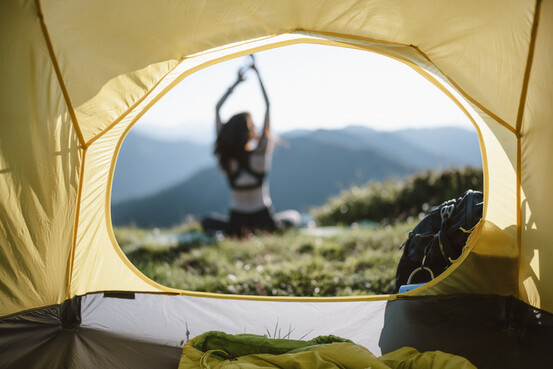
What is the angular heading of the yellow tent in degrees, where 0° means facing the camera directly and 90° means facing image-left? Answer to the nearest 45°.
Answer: approximately 180°

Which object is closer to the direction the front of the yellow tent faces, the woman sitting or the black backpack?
the woman sitting

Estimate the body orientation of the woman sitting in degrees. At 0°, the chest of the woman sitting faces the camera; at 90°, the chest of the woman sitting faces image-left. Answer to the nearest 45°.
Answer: approximately 180°

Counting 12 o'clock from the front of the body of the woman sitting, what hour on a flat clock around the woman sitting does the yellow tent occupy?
The yellow tent is roughly at 6 o'clock from the woman sitting.

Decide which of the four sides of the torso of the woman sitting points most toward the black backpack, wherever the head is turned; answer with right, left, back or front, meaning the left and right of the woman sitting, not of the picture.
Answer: back

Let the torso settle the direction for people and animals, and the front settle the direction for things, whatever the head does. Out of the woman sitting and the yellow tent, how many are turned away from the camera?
2
